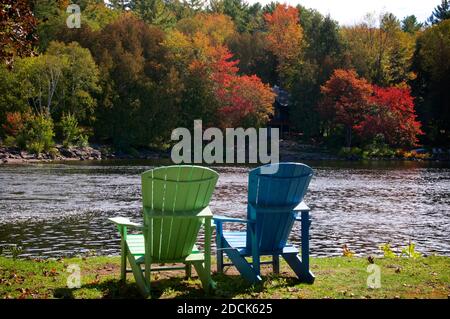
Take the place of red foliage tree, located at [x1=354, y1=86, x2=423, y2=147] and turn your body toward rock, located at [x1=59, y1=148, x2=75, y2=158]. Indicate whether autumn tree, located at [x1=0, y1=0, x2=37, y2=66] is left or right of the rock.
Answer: left

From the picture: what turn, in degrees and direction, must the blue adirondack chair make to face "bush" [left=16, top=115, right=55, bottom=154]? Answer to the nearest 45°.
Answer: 0° — it already faces it

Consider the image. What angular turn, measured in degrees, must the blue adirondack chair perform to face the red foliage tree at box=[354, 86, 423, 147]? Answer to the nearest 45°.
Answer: approximately 45° to its right

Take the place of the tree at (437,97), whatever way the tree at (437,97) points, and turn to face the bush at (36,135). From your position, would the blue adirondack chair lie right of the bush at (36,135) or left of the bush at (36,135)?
left

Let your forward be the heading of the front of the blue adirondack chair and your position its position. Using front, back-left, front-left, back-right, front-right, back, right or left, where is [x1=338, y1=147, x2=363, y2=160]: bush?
front-right

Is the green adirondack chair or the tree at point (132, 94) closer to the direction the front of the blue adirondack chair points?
the tree

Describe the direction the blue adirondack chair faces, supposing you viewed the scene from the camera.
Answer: facing away from the viewer and to the left of the viewer

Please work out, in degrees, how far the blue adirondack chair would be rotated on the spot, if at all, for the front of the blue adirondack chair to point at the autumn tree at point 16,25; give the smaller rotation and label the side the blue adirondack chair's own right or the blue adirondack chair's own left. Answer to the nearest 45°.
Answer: approximately 45° to the blue adirondack chair's own left

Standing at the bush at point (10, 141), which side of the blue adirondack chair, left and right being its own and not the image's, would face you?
front

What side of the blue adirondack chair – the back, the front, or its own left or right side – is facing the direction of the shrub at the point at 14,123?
front
